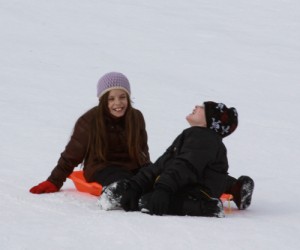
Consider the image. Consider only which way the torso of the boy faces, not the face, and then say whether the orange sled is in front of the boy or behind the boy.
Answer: in front

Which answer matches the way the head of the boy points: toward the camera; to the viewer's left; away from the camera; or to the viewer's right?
to the viewer's left

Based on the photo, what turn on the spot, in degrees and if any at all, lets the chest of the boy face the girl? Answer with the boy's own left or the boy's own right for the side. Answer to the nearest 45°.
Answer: approximately 45° to the boy's own right

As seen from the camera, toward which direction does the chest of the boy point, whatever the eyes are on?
to the viewer's left
